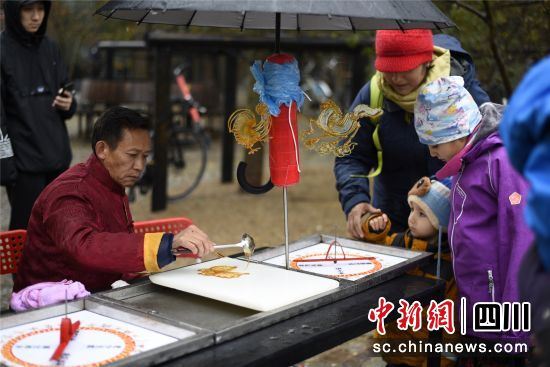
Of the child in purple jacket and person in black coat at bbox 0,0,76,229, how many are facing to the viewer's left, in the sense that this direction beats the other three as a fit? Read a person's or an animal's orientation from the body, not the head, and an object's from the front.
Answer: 1

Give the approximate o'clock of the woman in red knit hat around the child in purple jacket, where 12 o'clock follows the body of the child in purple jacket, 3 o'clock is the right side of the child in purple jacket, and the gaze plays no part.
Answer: The woman in red knit hat is roughly at 2 o'clock from the child in purple jacket.

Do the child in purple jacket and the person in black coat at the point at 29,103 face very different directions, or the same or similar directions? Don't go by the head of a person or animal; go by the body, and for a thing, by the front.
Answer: very different directions

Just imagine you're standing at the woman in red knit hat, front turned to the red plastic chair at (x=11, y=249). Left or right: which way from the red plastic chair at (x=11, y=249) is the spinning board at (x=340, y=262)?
left

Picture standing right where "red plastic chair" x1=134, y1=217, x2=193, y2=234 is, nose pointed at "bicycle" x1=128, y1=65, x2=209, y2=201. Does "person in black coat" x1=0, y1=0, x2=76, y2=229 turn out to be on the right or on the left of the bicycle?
left

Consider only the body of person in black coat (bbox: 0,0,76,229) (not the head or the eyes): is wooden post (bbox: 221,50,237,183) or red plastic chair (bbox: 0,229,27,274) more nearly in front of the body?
the red plastic chair

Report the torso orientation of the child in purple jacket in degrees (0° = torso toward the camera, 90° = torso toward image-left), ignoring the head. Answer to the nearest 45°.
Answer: approximately 90°

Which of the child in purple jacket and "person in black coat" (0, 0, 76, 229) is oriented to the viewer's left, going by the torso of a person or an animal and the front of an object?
the child in purple jacket

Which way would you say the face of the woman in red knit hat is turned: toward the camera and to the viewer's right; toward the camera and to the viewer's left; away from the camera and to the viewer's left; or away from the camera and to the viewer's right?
toward the camera and to the viewer's left

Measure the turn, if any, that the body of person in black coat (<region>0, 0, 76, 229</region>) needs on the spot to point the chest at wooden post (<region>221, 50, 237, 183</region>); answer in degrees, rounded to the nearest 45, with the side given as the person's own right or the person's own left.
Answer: approximately 90° to the person's own left

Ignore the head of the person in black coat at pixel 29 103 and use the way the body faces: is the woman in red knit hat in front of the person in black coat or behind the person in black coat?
in front

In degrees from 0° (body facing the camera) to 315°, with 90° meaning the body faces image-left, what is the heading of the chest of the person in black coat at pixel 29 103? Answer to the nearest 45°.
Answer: approximately 315°

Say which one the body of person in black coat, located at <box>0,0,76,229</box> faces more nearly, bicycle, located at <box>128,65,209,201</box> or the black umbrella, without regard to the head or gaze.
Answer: the black umbrella

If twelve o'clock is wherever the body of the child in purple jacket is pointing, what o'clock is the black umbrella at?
The black umbrella is roughly at 1 o'clock from the child in purple jacket.

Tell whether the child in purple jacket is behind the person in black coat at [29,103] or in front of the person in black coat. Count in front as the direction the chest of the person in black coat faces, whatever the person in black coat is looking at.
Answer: in front

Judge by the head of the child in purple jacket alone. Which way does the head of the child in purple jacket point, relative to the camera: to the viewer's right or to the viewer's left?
to the viewer's left
